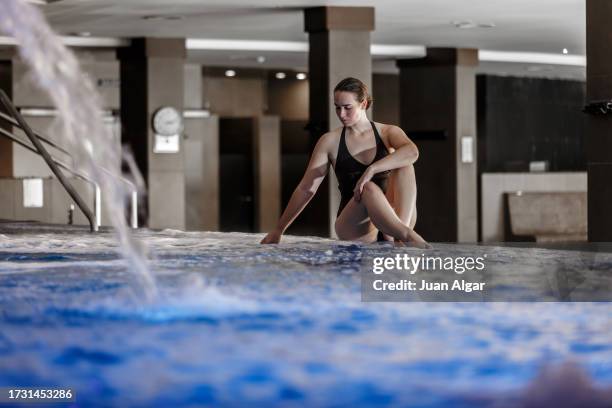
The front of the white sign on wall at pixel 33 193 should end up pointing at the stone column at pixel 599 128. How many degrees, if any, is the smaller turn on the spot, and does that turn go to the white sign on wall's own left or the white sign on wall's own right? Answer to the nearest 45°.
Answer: approximately 45° to the white sign on wall's own left

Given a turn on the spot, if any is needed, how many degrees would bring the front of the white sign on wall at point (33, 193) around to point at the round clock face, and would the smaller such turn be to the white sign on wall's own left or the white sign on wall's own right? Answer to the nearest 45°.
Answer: approximately 135° to the white sign on wall's own left

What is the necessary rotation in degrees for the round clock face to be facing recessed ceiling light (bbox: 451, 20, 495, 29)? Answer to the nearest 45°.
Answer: approximately 45° to its left

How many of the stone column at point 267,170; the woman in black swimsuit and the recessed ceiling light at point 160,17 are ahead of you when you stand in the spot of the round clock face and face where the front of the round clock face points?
2

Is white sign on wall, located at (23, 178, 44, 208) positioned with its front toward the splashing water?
yes

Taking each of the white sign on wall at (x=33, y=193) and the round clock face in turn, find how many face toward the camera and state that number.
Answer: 2

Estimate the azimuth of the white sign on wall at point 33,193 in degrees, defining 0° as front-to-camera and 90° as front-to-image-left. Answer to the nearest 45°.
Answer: approximately 0°

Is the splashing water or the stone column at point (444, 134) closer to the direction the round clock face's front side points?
the splashing water

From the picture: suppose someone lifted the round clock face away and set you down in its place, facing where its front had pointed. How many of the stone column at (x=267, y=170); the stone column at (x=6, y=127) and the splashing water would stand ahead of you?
1

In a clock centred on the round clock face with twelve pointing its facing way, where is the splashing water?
The splashing water is roughly at 12 o'clock from the round clock face.

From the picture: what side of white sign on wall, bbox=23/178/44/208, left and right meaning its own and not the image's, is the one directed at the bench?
left

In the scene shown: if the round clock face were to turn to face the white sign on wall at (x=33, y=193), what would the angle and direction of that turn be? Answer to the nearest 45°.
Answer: approximately 45° to its right
